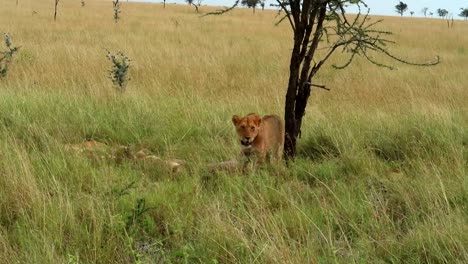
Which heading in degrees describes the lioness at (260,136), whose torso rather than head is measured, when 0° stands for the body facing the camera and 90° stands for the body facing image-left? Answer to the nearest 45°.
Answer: approximately 45°
